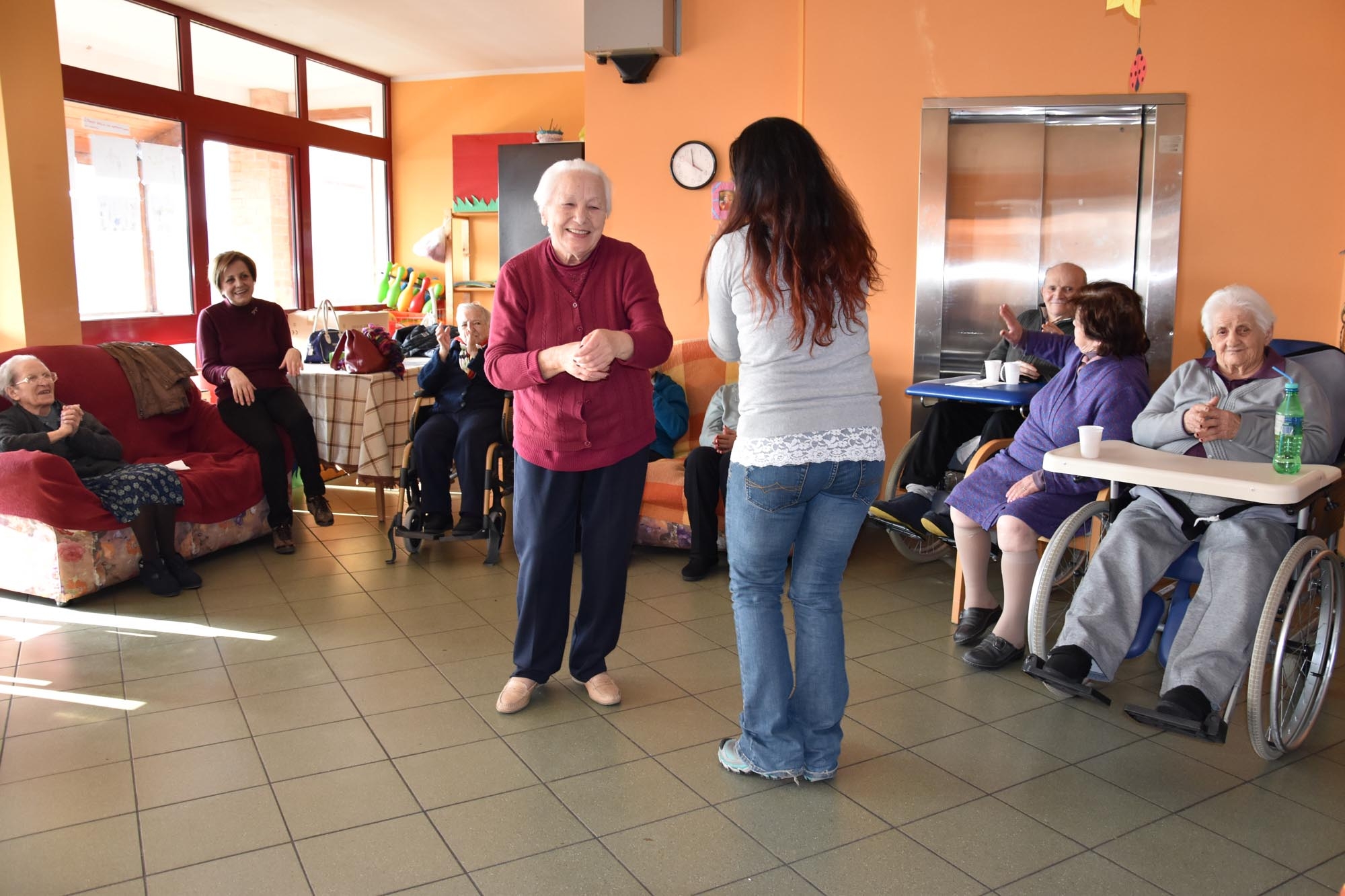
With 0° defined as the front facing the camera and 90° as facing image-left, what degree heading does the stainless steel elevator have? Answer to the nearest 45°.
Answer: approximately 0°

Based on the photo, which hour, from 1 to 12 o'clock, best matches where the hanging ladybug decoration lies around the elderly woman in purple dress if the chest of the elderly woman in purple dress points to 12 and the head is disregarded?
The hanging ladybug decoration is roughly at 5 o'clock from the elderly woman in purple dress.

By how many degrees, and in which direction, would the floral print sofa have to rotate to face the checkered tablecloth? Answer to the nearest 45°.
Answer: approximately 45° to its left

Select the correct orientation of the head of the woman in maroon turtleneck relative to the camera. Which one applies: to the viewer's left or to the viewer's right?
to the viewer's right

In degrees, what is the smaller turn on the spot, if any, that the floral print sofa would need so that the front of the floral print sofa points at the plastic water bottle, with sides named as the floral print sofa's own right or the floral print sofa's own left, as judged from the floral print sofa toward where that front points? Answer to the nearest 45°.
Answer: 0° — it already faces it

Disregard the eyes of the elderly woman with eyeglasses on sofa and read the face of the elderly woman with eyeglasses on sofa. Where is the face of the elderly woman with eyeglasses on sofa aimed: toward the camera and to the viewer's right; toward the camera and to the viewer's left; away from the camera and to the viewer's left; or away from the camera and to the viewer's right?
toward the camera and to the viewer's right

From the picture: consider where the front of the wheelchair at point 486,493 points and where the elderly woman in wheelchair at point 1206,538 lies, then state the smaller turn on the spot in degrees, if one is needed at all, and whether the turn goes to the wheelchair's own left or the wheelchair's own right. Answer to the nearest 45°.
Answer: approximately 45° to the wheelchair's own left

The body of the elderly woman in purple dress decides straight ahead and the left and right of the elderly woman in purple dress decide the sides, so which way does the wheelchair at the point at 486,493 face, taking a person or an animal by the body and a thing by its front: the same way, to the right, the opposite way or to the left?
to the left
